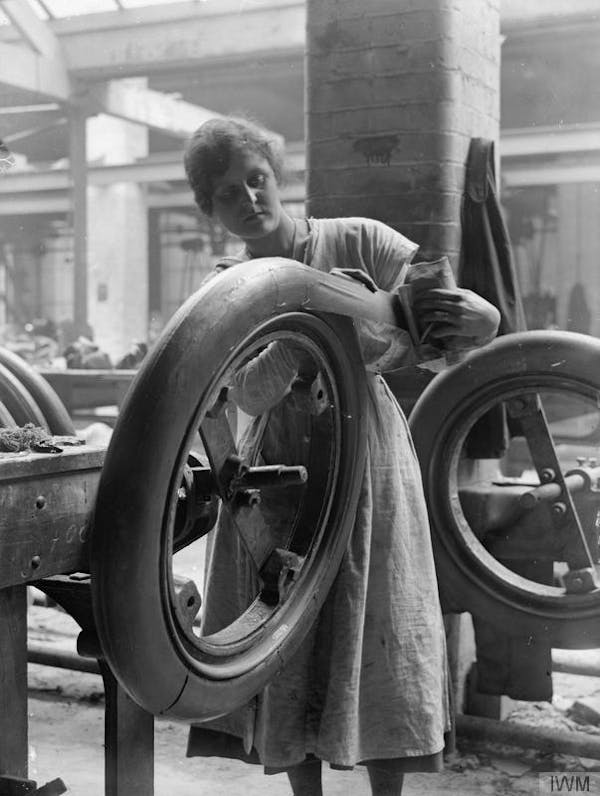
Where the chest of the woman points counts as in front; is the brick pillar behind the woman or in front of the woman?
behind

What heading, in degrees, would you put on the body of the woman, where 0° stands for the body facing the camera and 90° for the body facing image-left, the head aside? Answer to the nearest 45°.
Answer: approximately 0°

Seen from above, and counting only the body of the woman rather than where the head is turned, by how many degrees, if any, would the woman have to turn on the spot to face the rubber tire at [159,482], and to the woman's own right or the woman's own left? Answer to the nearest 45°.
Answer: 0° — they already face it

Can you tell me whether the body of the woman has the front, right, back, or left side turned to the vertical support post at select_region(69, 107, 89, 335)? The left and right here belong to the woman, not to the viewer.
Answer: back

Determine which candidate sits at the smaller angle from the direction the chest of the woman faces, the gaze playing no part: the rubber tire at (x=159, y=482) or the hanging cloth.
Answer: the rubber tire

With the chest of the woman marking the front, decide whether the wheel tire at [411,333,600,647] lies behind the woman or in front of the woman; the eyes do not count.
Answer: behind

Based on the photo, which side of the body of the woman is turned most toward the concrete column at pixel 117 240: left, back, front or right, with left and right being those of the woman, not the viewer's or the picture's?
back
